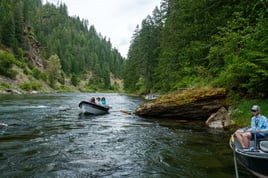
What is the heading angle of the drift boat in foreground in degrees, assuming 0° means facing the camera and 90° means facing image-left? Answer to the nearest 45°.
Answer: approximately 90°

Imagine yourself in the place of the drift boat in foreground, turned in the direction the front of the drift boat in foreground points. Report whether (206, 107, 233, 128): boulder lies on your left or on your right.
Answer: on your right

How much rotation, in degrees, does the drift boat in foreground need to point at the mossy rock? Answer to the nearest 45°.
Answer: approximately 45° to its right
